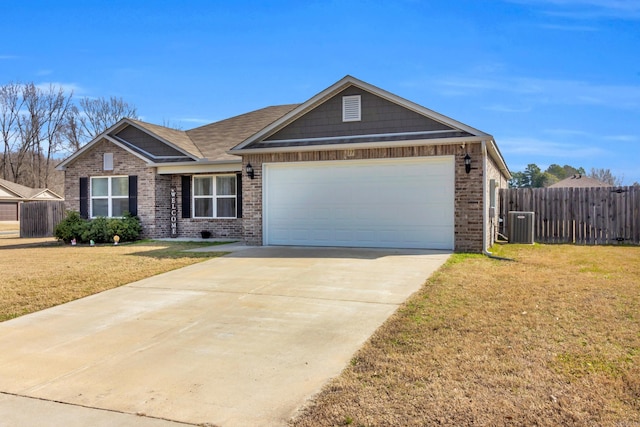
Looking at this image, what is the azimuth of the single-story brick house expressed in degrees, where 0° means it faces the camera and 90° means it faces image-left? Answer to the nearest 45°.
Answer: approximately 0°

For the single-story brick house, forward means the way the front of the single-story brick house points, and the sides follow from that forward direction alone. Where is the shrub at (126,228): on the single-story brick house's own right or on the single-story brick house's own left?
on the single-story brick house's own right

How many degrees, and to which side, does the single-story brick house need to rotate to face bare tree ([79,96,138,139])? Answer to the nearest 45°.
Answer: approximately 135° to its right

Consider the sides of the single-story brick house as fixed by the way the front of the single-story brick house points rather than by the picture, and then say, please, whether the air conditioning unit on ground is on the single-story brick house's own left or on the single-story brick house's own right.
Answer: on the single-story brick house's own left

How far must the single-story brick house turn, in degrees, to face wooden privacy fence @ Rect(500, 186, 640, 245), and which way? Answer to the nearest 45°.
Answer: approximately 90° to its left

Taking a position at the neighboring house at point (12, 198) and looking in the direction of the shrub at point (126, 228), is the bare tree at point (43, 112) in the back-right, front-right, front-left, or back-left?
back-left

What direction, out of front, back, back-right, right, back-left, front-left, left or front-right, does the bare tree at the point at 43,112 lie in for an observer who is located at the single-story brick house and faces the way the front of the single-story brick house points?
back-right

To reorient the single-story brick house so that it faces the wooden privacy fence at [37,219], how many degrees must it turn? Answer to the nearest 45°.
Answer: approximately 135° to its right
